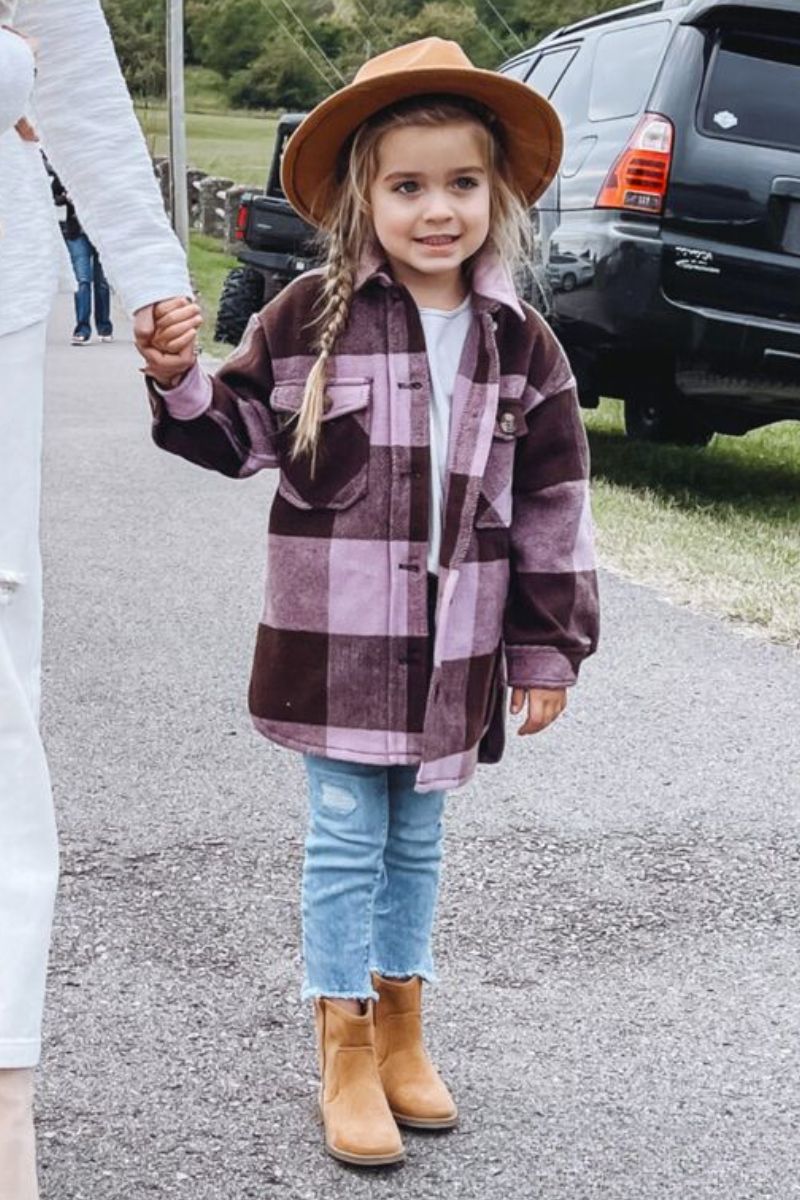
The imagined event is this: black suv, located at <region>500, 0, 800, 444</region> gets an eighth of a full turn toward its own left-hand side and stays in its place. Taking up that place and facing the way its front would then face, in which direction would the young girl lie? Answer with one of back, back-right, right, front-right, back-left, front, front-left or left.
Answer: left

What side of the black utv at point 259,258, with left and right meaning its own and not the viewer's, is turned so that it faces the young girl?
back

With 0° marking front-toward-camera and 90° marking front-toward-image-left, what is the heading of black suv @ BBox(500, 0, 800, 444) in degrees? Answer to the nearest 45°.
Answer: approximately 135°

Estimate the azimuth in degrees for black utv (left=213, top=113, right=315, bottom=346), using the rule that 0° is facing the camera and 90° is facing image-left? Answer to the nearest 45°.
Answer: approximately 180°

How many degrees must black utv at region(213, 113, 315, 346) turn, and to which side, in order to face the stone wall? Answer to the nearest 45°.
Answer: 0° — it already faces it

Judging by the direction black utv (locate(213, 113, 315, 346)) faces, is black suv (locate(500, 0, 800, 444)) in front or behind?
behind

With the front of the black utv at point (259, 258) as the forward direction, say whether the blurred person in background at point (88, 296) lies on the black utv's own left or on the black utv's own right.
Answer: on the black utv's own left
